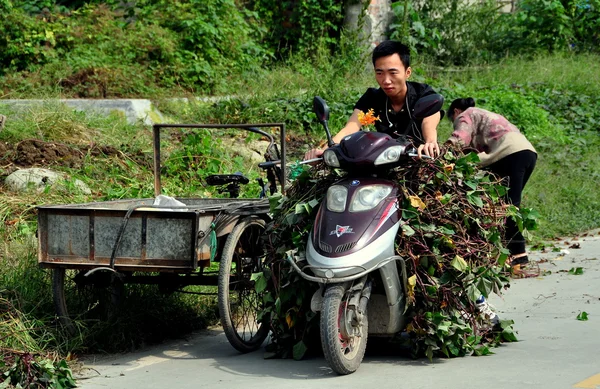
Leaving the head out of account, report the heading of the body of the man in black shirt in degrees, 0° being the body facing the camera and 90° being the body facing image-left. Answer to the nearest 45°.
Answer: approximately 45°

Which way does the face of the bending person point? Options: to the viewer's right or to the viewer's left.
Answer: to the viewer's left

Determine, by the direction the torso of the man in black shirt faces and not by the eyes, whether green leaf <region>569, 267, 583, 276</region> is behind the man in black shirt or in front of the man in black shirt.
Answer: behind

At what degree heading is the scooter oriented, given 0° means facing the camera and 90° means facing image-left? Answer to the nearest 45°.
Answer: approximately 45°
